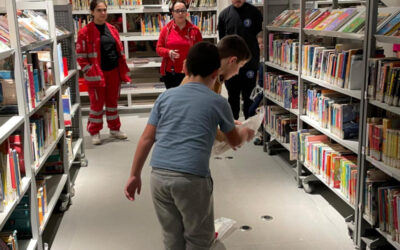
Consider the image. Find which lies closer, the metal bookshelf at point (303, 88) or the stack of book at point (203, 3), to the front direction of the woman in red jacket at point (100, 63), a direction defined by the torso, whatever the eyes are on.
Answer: the metal bookshelf

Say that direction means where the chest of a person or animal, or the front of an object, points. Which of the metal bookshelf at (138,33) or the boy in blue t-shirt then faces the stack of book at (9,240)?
the metal bookshelf

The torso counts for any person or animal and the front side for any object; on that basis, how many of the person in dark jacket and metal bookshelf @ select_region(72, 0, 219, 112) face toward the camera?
2

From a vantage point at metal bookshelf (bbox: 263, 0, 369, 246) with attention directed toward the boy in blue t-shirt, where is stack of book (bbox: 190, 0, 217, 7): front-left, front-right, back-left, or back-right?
back-right

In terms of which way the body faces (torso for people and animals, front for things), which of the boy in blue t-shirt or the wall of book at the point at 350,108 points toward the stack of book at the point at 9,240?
the wall of book

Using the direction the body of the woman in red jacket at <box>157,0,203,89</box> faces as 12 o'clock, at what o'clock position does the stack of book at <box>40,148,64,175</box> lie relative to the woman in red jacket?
The stack of book is roughly at 1 o'clock from the woman in red jacket.

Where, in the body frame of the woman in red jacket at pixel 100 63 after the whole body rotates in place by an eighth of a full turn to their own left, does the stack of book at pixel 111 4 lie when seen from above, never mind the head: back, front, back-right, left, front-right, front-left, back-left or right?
left

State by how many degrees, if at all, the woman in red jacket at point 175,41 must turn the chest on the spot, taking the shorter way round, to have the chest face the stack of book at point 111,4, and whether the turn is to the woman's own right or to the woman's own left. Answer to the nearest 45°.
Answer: approximately 135° to the woman's own right

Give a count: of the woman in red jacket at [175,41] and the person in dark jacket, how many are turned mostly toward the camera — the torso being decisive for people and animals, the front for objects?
2

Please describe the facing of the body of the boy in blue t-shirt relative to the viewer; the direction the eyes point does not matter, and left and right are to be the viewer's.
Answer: facing away from the viewer and to the right of the viewer

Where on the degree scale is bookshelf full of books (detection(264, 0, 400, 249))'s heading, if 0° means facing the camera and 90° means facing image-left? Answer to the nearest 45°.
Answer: approximately 45°

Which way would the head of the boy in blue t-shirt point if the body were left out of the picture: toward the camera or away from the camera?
away from the camera

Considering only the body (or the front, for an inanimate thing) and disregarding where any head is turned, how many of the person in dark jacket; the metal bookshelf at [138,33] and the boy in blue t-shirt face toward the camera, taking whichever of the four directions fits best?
2

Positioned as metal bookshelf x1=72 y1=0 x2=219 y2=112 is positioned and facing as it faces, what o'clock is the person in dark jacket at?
The person in dark jacket is roughly at 11 o'clock from the metal bookshelf.

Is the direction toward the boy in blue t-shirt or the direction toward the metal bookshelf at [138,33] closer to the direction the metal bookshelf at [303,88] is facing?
the boy in blue t-shirt

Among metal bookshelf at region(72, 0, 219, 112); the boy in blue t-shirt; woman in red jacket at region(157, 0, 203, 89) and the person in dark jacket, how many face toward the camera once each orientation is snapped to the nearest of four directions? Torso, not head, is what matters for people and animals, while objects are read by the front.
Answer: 3
